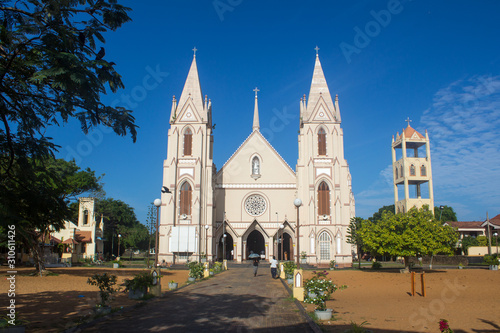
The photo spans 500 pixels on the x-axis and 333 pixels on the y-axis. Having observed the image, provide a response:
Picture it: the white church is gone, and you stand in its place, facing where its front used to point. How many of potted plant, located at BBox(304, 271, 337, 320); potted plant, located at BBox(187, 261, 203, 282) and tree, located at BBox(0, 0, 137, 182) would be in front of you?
3

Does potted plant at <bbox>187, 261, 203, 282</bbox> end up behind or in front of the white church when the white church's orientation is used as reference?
in front

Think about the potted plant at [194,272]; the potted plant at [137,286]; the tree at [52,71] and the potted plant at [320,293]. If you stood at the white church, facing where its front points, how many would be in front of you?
4

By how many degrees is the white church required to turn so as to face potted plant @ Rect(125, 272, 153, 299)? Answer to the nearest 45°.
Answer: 0° — it already faces it

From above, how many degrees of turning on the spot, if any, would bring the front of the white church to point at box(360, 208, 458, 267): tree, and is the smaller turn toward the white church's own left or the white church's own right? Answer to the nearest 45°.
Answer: approximately 45° to the white church's own left

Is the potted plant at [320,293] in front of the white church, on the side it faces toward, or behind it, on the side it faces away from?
in front

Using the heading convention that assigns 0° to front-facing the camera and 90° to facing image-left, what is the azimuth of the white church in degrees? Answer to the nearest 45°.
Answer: approximately 0°
